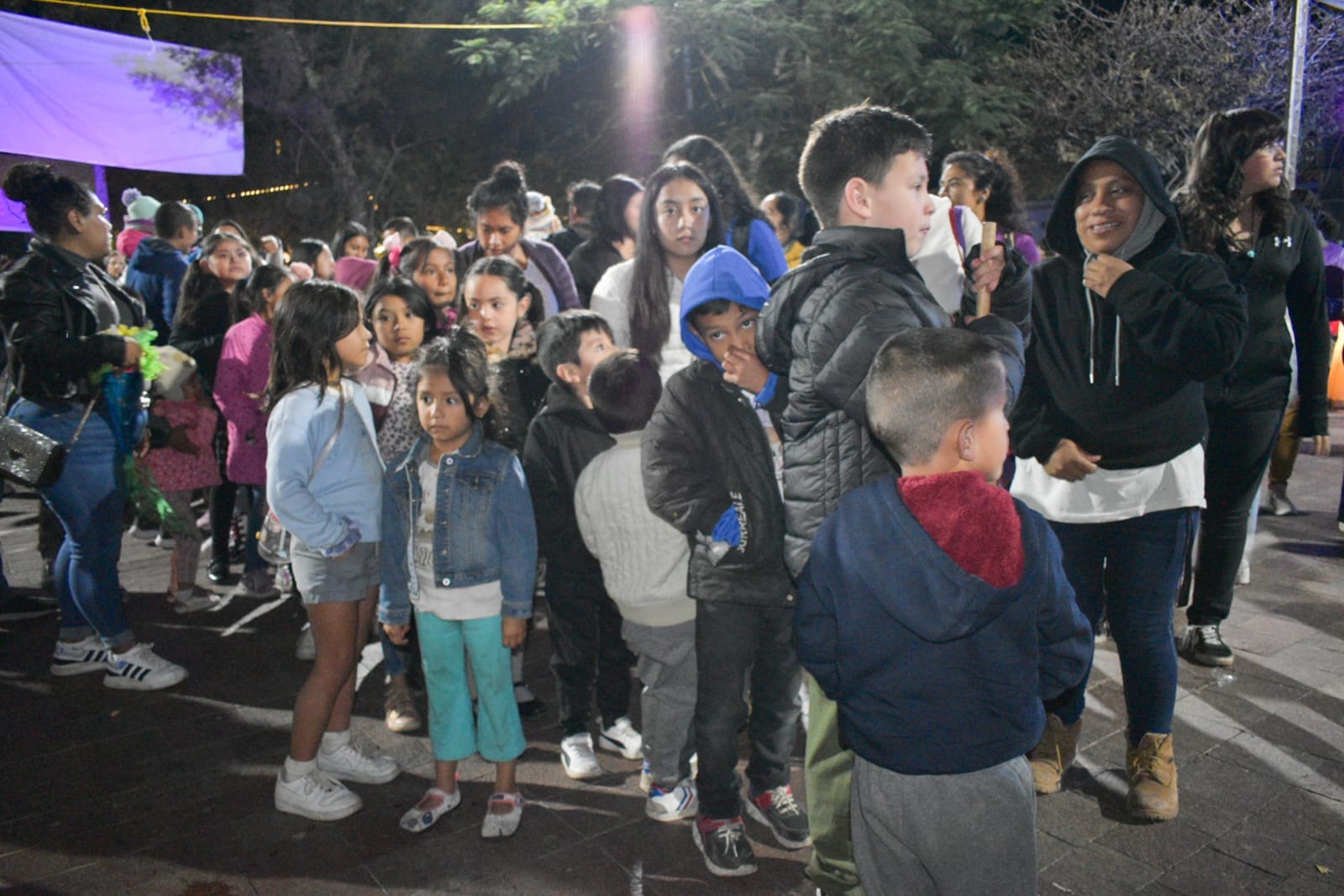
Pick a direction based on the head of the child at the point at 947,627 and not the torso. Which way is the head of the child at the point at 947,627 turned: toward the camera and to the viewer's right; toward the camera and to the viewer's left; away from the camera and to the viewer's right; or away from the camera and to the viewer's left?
away from the camera and to the viewer's right

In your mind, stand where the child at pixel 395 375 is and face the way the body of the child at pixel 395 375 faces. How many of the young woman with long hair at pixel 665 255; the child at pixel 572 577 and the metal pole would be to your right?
0

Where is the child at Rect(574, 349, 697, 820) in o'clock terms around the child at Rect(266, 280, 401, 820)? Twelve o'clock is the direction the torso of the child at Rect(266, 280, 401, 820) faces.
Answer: the child at Rect(574, 349, 697, 820) is roughly at 1 o'clock from the child at Rect(266, 280, 401, 820).

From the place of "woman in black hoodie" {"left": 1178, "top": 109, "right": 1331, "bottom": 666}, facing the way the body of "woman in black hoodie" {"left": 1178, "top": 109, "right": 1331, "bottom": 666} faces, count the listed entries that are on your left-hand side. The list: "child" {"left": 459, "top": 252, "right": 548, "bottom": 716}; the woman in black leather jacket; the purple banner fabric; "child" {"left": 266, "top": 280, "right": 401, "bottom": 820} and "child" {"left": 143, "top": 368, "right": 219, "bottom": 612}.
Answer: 0

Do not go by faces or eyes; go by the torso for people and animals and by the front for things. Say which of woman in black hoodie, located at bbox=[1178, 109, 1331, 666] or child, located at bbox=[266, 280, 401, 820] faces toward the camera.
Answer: the woman in black hoodie

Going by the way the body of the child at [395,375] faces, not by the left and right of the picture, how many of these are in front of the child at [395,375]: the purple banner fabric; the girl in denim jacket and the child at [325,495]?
2

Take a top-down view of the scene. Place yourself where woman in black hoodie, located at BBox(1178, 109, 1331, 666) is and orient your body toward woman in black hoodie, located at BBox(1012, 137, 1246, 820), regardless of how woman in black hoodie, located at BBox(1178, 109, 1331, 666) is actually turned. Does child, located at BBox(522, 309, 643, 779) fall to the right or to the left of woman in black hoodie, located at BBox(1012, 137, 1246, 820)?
right

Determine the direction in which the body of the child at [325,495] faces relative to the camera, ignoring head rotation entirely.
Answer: to the viewer's right

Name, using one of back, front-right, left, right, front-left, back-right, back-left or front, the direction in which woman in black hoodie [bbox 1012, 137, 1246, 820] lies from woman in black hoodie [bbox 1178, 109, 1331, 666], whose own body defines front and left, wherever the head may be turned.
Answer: front

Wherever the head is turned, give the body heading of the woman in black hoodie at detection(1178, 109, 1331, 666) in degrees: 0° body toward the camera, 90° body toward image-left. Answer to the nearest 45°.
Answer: approximately 0°

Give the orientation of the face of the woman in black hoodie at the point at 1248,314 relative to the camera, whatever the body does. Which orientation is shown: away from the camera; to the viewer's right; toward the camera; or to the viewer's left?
to the viewer's right

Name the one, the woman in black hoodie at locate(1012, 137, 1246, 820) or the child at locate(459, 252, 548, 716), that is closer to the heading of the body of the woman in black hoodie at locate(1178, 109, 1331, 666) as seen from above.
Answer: the woman in black hoodie

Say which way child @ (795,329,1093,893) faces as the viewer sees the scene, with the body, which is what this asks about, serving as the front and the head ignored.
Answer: away from the camera

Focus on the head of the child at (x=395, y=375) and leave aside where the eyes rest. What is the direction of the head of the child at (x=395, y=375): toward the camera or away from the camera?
toward the camera

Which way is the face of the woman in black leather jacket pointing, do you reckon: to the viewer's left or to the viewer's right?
to the viewer's right

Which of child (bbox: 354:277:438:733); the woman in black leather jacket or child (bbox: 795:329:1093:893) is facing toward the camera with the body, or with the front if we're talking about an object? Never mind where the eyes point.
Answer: child (bbox: 354:277:438:733)

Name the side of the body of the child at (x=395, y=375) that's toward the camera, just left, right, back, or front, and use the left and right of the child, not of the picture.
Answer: front

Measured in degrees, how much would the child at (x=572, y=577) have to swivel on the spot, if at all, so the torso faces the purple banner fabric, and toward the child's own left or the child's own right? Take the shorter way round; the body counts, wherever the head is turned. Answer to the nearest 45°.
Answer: approximately 180°

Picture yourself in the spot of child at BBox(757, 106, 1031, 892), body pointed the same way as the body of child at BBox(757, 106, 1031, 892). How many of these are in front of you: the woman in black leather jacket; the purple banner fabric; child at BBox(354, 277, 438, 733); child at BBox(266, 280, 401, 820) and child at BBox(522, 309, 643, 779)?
0
